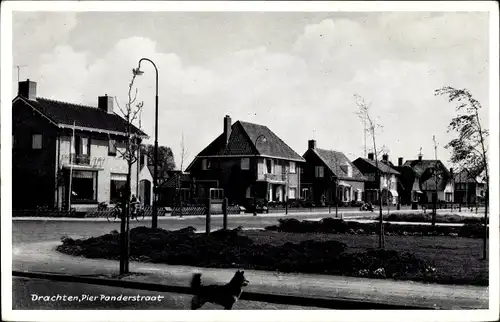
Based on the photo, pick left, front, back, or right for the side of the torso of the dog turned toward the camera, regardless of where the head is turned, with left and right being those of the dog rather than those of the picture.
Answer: right

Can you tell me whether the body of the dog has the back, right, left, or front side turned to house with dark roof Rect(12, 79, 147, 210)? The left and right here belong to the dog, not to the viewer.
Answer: left

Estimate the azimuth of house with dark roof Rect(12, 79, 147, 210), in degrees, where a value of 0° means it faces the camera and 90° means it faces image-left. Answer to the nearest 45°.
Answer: approximately 315°
